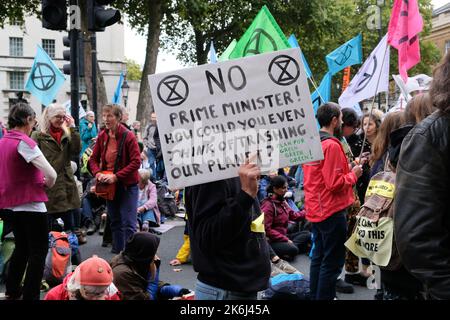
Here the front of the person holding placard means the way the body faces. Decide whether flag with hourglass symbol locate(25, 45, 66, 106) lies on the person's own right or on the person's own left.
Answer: on the person's own left

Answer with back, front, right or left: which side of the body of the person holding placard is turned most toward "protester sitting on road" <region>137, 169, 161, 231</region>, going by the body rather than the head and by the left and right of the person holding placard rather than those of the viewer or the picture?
left

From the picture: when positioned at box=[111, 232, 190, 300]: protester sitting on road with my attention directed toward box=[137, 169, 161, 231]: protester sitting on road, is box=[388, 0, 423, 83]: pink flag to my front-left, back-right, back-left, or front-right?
front-right

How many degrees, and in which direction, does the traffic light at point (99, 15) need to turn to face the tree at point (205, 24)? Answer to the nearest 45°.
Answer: approximately 90° to its left
